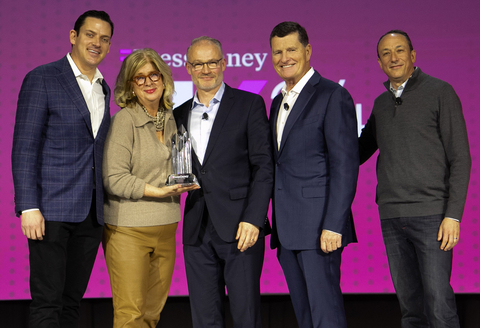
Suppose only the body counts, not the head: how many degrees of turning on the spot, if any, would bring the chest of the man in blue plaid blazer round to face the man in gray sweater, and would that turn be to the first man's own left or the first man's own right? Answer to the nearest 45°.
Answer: approximately 45° to the first man's own left

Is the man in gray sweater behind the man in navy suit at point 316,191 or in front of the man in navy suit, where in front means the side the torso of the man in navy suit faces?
behind

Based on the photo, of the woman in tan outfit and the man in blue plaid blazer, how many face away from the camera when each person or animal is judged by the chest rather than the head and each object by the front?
0

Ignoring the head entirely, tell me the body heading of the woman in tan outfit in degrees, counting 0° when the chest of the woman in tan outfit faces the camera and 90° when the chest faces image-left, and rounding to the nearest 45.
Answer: approximately 315°

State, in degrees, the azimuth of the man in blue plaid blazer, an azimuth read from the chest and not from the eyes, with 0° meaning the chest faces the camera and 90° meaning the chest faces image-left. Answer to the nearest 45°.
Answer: approximately 315°

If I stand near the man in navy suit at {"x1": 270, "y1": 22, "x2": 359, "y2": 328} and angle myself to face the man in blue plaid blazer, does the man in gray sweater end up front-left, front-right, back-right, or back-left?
back-right

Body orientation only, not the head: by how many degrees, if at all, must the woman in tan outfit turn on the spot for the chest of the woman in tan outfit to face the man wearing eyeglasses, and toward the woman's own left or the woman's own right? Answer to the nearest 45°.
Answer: approximately 45° to the woman's own left

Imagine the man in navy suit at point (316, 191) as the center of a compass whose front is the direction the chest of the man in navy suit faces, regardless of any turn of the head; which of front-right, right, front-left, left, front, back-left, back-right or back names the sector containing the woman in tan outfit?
front-right

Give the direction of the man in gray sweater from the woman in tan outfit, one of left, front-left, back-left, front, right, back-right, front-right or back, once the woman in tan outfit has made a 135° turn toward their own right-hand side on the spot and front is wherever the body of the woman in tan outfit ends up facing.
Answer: back

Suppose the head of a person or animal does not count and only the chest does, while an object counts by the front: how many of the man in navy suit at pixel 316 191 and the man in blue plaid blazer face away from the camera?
0

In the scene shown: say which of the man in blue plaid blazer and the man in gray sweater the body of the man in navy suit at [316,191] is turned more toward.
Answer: the man in blue plaid blazer
